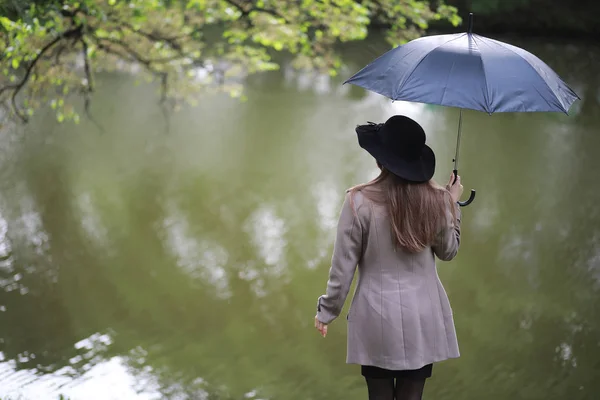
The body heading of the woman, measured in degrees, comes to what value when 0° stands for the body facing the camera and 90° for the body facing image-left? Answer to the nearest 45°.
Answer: approximately 180°

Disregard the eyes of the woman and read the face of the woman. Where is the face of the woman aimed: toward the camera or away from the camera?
away from the camera
